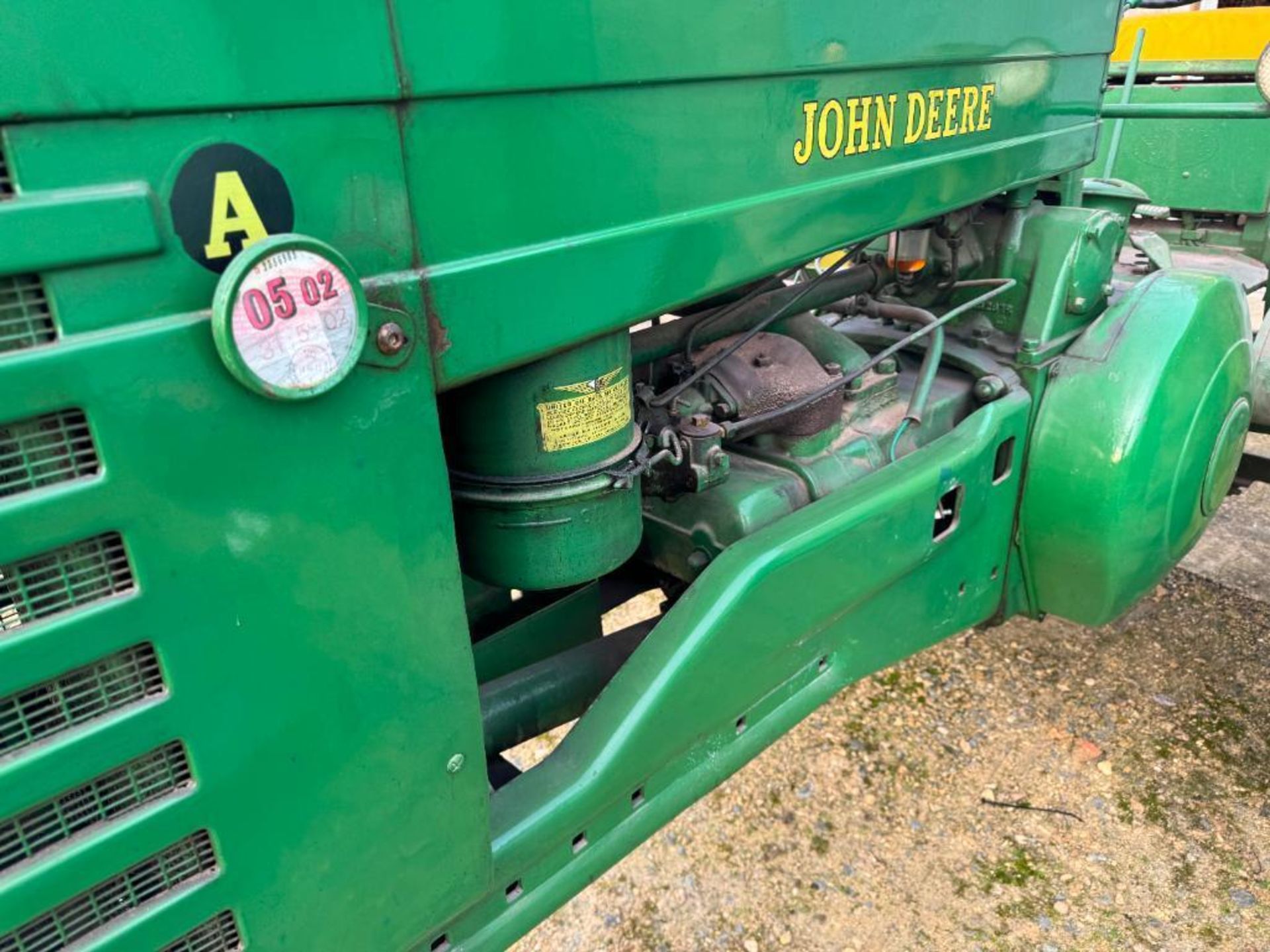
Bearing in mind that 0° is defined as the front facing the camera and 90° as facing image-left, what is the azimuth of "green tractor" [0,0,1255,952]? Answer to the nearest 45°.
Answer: approximately 45°

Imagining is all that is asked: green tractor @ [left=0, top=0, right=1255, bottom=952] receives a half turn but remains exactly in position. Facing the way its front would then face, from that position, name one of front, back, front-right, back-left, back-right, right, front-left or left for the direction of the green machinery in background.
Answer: front
